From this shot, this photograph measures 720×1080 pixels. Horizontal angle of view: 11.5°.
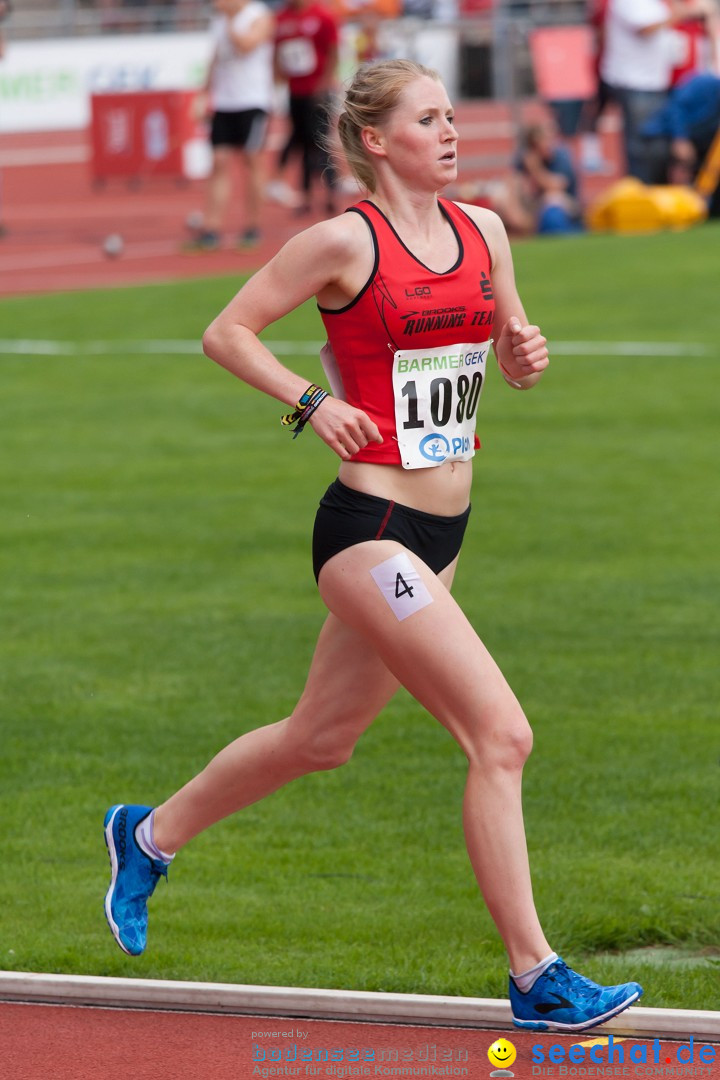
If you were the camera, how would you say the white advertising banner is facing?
facing the viewer

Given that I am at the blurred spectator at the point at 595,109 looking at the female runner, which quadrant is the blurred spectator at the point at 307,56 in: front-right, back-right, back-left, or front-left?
front-right

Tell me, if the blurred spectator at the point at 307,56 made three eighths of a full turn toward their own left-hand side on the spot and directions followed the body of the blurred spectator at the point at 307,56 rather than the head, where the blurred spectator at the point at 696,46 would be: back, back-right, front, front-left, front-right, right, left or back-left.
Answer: front

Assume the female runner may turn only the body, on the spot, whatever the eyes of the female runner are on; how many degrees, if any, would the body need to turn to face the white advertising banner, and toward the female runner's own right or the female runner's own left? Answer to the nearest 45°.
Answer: approximately 135° to the female runner's own left

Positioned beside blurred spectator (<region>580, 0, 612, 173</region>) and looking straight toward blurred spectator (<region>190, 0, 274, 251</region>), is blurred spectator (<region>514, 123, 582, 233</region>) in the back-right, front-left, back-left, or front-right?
front-left

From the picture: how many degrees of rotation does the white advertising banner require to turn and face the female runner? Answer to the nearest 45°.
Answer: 0° — it already faces them

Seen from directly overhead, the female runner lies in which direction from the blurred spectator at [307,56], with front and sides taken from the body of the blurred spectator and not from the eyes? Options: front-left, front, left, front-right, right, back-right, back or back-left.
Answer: front-left

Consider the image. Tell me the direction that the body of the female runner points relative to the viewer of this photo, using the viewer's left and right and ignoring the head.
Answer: facing the viewer and to the right of the viewer

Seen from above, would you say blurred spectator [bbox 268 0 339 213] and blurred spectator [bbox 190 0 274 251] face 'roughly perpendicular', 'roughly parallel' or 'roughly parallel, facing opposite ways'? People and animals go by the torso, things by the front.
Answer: roughly parallel

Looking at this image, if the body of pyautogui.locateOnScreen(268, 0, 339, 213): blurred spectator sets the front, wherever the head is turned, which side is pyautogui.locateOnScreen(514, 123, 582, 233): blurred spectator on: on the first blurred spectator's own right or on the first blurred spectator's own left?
on the first blurred spectator's own left

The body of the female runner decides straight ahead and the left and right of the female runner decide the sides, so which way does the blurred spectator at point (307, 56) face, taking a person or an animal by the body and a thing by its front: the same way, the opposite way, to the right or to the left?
to the right

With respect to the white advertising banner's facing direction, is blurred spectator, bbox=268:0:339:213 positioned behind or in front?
in front

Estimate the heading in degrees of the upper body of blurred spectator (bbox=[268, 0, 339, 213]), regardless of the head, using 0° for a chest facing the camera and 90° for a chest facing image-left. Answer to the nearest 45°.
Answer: approximately 45°

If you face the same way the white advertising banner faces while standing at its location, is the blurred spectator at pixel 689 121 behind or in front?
in front
